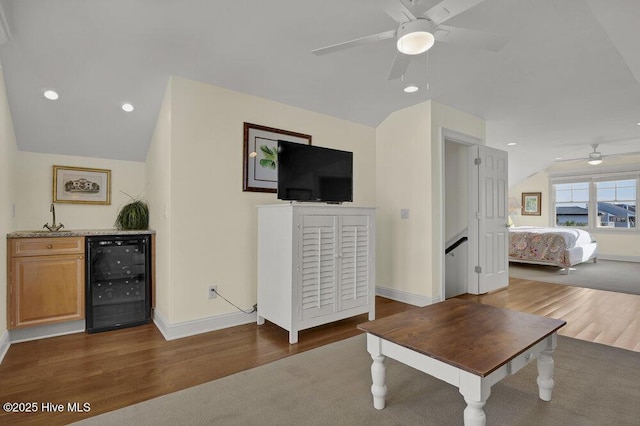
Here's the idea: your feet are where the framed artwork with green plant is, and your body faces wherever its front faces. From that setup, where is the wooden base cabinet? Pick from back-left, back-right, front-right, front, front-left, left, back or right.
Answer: back-right

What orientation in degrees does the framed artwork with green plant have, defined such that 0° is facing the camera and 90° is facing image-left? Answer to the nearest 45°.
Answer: approximately 315°

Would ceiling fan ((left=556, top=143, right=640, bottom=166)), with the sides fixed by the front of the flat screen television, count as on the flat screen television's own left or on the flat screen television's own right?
on the flat screen television's own left

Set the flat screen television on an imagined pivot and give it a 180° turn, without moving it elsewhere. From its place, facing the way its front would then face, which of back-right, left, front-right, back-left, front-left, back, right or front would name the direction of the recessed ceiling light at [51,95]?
front-left

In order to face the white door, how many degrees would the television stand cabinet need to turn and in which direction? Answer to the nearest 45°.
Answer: approximately 90° to its left

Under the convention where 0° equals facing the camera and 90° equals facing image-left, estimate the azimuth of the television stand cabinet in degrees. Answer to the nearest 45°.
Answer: approximately 315°

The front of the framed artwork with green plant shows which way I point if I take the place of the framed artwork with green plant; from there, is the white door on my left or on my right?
on my left

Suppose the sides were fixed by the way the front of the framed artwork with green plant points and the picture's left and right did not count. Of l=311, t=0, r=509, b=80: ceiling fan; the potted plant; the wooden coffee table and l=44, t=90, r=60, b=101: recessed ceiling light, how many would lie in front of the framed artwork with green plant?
2

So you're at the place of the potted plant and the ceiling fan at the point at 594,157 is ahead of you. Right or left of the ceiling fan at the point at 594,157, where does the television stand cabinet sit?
right
